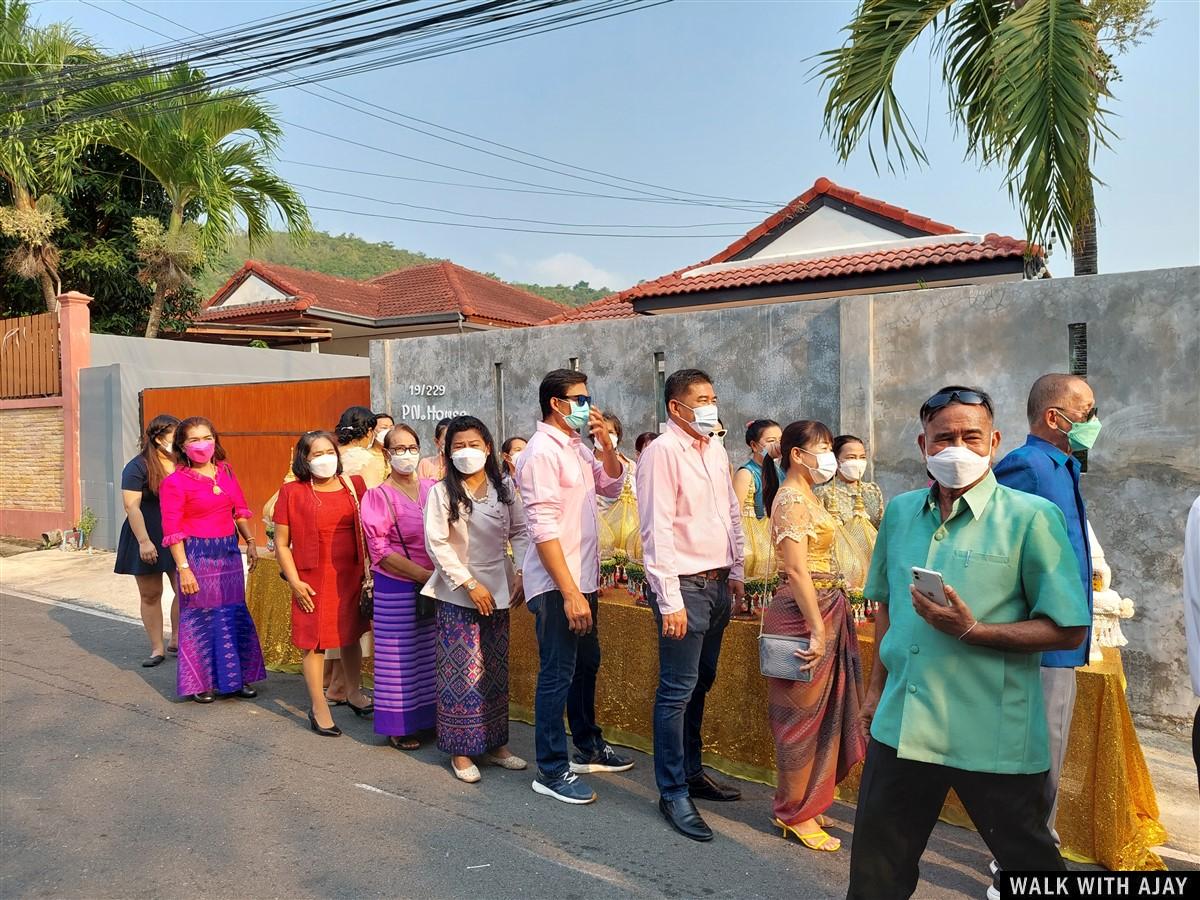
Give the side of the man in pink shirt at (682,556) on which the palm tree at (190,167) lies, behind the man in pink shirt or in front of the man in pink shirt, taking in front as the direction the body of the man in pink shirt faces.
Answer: behind

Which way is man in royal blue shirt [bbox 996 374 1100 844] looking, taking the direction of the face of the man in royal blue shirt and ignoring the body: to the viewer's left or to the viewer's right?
to the viewer's right

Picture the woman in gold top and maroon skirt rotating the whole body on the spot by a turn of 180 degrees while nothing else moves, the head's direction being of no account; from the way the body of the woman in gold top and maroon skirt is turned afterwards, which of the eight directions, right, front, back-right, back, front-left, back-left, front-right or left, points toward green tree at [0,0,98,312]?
front-right

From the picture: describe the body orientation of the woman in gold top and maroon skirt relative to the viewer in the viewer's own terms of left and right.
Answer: facing to the right of the viewer

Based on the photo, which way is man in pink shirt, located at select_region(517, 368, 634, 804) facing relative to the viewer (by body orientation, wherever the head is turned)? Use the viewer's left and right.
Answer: facing to the right of the viewer

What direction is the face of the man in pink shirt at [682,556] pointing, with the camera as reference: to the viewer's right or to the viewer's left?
to the viewer's right

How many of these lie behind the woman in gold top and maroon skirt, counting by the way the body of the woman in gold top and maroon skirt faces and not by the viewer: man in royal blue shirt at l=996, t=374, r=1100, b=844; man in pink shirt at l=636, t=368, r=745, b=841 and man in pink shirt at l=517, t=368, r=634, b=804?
2
